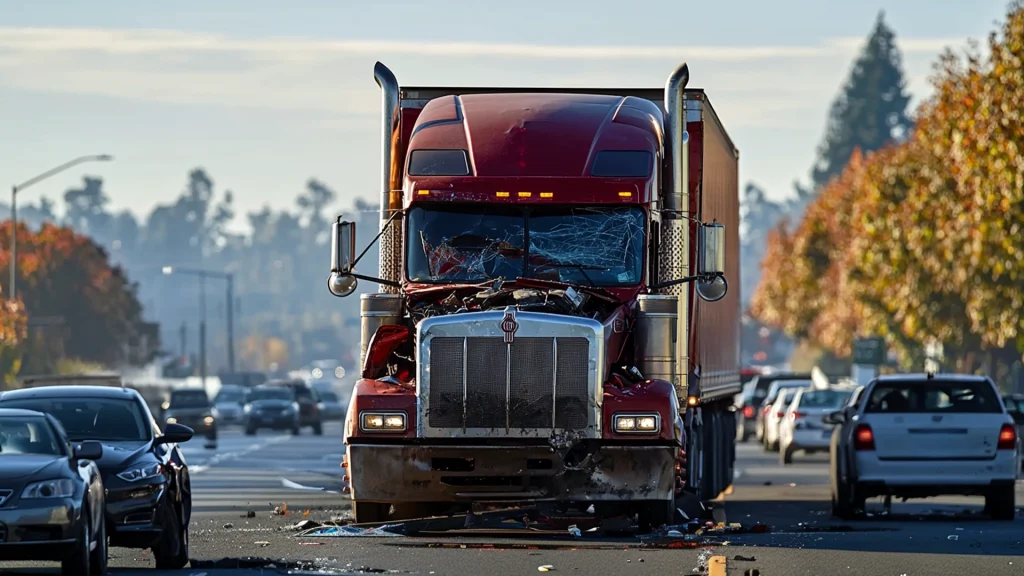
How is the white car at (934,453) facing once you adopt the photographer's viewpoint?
facing away from the viewer

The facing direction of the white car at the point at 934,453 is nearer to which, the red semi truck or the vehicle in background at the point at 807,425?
the vehicle in background

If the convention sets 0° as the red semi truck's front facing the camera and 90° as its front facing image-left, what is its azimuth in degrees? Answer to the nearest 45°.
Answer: approximately 0°

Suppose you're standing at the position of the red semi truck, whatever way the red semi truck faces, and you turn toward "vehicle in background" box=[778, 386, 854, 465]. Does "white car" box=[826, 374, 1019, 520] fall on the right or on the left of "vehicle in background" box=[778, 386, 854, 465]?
right

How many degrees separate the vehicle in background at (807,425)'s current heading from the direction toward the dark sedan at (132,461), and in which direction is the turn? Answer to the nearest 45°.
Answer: approximately 180°

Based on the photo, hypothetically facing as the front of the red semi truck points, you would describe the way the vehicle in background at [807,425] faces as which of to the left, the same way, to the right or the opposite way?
the opposite way

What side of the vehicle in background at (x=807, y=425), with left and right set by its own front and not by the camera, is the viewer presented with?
back

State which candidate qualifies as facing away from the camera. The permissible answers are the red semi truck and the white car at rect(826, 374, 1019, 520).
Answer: the white car

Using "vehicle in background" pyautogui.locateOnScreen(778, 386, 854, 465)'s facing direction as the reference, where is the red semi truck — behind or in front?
behind

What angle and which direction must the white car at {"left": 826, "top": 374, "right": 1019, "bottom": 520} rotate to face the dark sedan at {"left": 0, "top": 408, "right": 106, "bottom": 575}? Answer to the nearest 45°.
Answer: approximately 135° to its left
